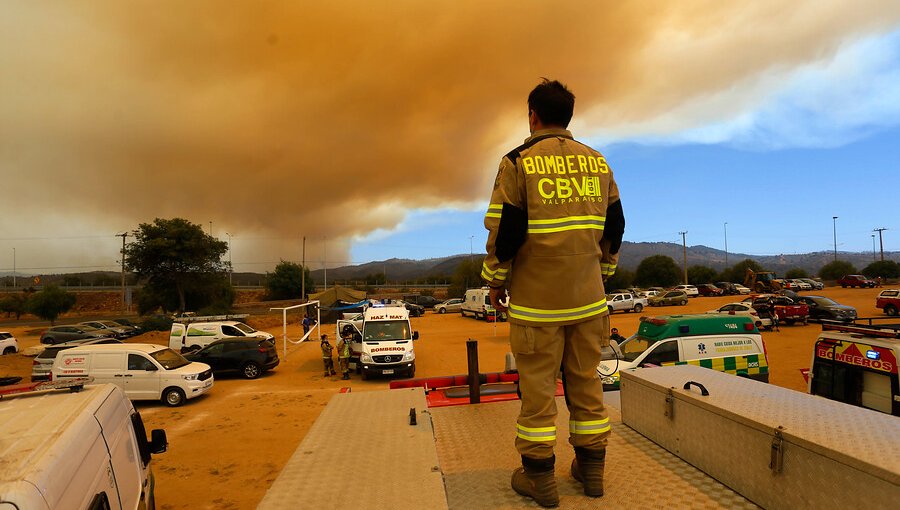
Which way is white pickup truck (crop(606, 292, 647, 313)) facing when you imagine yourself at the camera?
facing to the left of the viewer

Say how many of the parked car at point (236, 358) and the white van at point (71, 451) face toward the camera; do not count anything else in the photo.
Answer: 0

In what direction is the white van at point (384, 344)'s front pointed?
toward the camera

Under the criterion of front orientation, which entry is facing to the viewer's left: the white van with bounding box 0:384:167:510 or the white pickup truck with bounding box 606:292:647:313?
the white pickup truck

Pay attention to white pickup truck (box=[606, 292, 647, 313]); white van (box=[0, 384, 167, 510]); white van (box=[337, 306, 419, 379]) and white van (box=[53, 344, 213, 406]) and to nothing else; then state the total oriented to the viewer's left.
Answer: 1

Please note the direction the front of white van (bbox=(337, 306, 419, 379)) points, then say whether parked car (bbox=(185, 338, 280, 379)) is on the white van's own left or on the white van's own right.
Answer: on the white van's own right

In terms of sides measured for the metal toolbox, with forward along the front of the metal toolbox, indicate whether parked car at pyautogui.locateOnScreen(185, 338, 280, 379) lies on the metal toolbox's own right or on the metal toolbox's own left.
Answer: on the metal toolbox's own right

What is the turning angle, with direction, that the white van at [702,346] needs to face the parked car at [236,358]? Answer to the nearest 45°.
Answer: approximately 45° to its right

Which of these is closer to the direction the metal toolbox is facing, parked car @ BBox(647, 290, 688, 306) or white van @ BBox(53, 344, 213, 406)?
the white van

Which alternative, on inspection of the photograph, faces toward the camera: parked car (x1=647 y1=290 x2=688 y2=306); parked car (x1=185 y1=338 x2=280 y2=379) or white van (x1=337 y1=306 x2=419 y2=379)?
the white van
